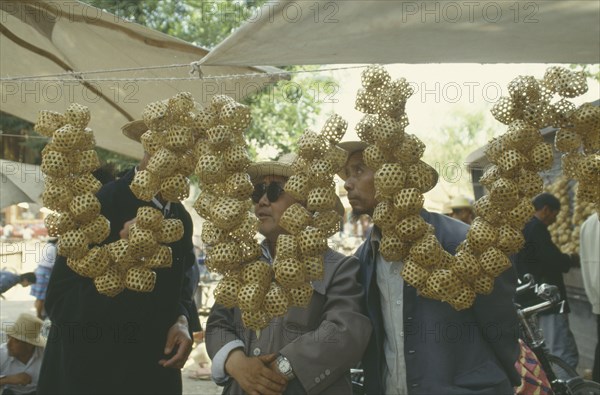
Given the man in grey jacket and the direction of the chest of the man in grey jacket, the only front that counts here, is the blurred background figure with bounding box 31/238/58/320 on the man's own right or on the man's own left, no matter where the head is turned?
on the man's own right

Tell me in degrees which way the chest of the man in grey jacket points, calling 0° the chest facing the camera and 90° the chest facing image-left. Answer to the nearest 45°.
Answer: approximately 45°

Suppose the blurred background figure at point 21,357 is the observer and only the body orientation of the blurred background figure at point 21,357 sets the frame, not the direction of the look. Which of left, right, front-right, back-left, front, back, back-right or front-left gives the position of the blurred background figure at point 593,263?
back-left

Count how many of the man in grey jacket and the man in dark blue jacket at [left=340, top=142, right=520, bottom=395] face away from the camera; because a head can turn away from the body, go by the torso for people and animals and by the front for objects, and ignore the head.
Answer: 0

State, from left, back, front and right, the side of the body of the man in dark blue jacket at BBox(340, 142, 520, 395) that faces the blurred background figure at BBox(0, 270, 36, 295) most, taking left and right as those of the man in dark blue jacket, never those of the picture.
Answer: right

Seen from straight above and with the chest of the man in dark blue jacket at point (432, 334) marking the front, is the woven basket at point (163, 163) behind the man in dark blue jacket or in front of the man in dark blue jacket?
in front

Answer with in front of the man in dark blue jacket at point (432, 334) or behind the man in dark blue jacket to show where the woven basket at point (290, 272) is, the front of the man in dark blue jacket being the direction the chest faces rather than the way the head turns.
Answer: in front

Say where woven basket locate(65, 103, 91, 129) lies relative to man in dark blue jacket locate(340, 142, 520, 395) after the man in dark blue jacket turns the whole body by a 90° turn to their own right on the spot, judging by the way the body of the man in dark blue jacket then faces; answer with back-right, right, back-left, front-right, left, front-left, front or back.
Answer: front-left

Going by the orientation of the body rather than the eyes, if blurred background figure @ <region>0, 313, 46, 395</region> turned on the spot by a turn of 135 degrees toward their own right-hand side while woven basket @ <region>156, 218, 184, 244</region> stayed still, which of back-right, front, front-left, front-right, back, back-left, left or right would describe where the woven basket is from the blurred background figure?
back

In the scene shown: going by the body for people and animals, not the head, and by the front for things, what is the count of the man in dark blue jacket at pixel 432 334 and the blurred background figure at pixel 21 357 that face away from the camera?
0

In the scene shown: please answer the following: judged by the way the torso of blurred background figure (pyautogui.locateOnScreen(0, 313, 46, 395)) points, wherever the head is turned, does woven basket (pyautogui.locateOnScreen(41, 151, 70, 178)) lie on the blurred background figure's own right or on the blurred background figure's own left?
on the blurred background figure's own left

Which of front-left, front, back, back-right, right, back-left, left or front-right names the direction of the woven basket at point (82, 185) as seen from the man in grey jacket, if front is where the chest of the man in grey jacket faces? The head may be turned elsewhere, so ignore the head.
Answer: front-right

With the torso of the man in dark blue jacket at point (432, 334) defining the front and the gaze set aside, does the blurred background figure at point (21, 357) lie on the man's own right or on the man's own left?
on the man's own right
